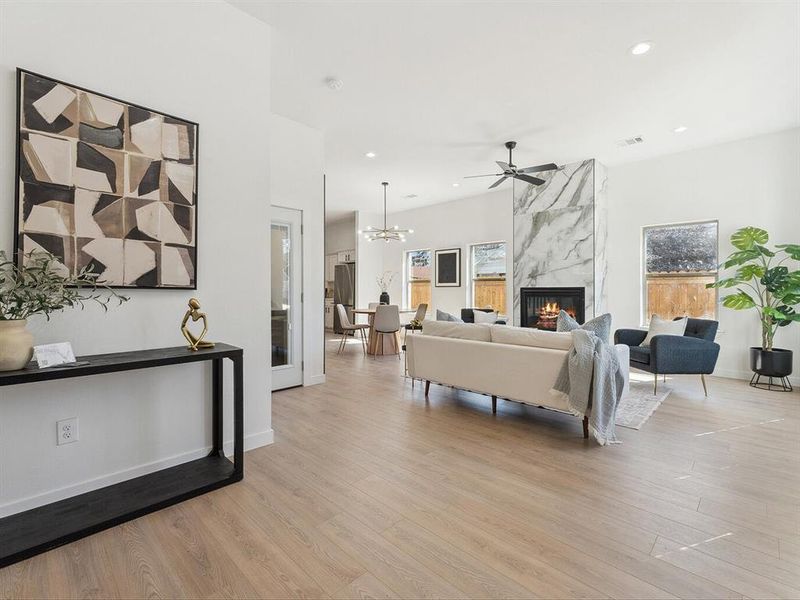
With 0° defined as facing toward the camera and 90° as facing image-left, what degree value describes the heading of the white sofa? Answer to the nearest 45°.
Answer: approximately 225°

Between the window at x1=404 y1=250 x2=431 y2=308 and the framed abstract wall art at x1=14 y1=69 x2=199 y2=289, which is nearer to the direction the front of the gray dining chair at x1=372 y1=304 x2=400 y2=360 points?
the window

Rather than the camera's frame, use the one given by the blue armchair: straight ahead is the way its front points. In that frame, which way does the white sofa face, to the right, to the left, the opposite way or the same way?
the opposite way

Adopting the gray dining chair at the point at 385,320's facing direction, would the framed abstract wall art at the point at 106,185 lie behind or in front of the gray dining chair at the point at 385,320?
behind

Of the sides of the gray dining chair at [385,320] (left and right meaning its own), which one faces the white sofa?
back

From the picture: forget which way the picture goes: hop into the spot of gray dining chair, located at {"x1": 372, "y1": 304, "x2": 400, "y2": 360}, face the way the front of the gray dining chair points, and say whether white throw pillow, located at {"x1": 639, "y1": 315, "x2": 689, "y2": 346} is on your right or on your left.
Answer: on your right

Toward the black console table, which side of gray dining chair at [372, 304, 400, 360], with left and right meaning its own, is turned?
back

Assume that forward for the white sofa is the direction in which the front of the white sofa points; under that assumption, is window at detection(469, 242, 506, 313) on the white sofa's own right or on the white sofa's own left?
on the white sofa's own left

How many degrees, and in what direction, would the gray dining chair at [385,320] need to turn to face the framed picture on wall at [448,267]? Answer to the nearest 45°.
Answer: approximately 45° to its right

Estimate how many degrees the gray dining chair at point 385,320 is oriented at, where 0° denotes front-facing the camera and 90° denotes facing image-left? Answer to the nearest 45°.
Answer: approximately 180°

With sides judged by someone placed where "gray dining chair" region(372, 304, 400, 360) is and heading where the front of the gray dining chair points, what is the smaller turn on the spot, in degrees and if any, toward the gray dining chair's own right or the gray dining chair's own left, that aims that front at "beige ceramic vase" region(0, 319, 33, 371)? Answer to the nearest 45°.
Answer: approximately 180°

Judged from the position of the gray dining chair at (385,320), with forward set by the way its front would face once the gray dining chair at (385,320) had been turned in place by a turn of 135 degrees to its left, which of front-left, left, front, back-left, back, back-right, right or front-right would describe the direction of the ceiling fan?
left

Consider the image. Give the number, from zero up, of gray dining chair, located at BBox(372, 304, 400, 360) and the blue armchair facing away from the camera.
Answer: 1
